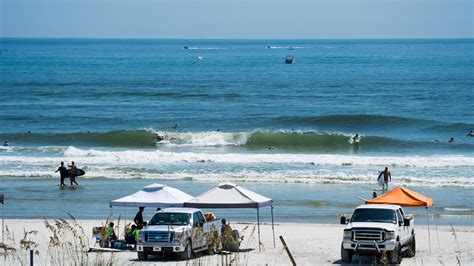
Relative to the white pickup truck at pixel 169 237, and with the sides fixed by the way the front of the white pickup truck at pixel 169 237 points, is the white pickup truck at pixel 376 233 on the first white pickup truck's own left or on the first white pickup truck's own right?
on the first white pickup truck's own left

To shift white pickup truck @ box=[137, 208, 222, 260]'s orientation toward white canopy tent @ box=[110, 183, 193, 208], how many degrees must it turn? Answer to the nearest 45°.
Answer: approximately 135° to its right

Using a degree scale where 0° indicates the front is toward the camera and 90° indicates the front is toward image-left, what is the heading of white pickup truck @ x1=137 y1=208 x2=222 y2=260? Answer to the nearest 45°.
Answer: approximately 45°

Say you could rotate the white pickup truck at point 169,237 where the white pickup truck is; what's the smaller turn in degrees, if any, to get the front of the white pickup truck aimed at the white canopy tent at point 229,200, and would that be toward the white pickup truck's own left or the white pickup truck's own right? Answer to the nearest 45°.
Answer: approximately 180°

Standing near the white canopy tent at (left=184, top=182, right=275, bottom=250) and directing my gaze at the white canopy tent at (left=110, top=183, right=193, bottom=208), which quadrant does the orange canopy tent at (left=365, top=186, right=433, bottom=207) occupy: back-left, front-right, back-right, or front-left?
back-right

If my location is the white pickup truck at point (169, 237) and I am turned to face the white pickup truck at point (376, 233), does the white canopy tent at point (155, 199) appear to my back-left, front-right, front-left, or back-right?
back-left
